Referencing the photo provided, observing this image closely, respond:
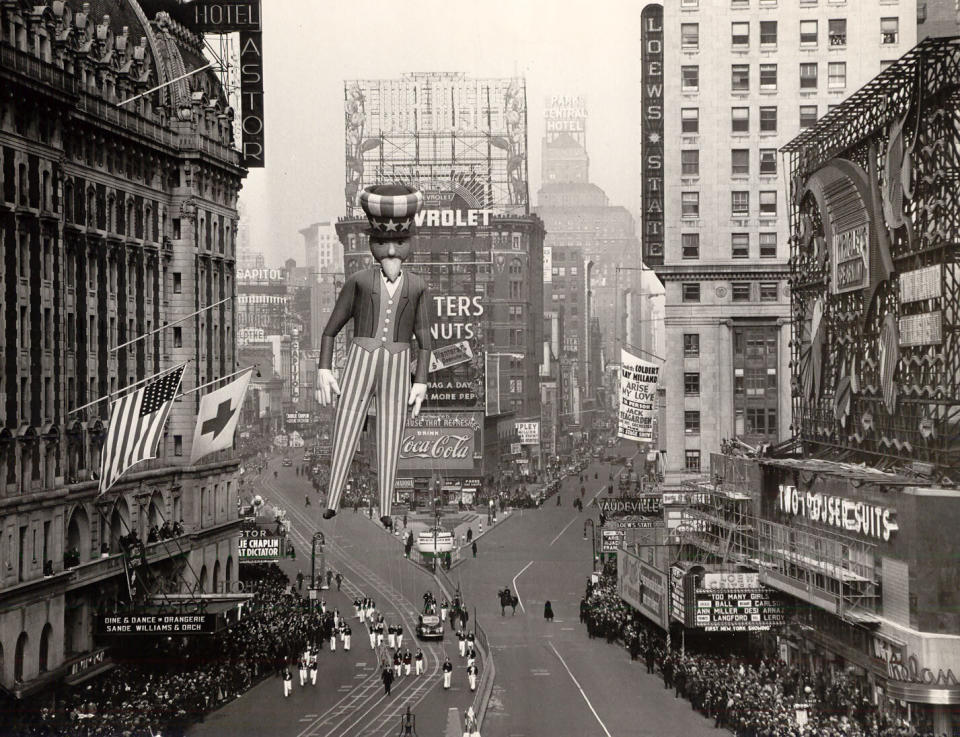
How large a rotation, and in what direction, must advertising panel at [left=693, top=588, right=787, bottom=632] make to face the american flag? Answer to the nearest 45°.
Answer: approximately 90° to its right

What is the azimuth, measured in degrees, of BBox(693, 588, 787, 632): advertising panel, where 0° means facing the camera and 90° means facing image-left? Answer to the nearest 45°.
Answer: approximately 0°
